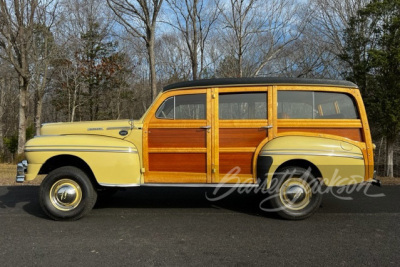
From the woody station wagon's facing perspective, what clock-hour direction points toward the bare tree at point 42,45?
The bare tree is roughly at 2 o'clock from the woody station wagon.

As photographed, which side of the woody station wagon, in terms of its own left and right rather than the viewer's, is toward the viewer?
left

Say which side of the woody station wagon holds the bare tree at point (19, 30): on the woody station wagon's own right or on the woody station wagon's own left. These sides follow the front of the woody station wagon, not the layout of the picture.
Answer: on the woody station wagon's own right
